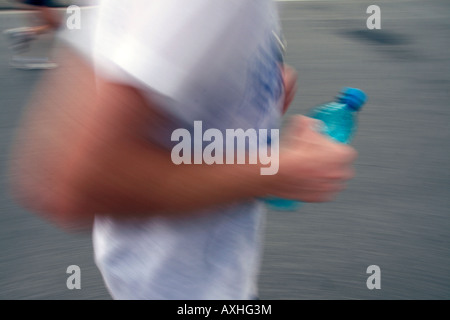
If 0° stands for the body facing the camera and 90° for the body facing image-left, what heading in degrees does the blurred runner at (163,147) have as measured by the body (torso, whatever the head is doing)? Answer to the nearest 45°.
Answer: approximately 270°
